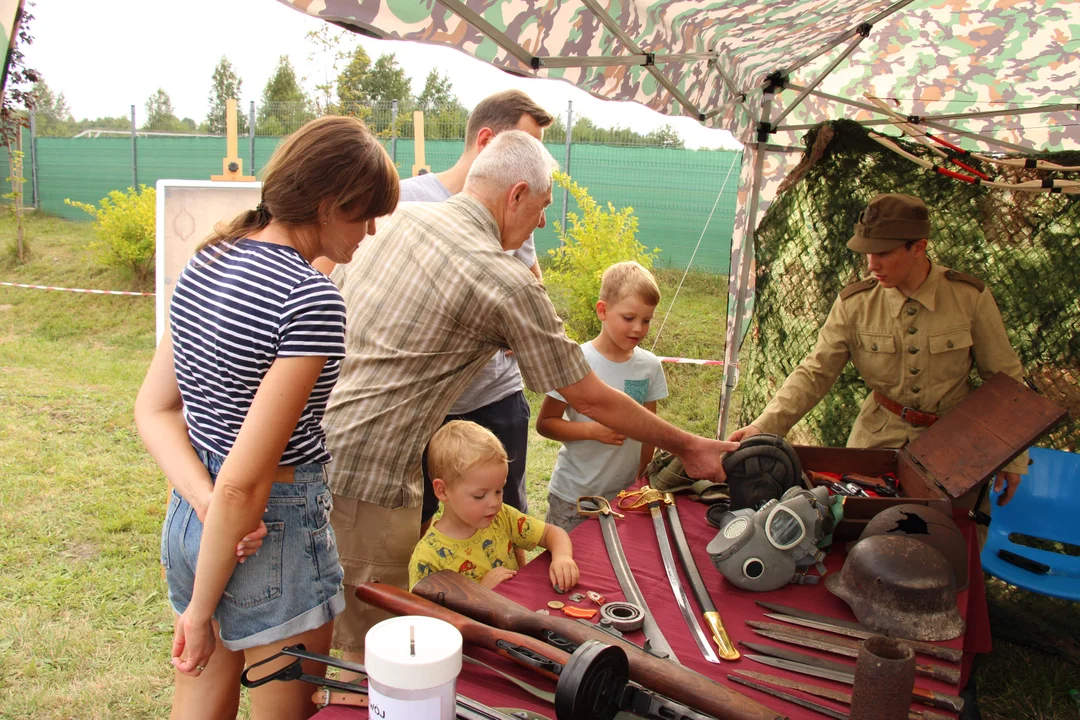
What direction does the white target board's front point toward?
toward the camera

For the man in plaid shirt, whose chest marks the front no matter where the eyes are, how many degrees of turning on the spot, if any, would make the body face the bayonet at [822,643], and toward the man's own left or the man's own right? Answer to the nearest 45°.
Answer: approximately 90° to the man's own right

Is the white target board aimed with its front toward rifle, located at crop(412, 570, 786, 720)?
yes

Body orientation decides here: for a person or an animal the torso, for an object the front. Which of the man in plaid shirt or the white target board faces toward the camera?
the white target board

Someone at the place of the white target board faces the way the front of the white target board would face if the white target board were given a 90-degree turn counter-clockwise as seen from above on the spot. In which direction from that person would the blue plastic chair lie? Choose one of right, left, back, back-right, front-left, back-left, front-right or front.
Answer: front-right

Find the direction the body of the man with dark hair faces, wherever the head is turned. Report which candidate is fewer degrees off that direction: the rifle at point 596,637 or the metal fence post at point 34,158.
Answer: the rifle

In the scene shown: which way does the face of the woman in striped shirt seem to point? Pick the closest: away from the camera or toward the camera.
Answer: away from the camera

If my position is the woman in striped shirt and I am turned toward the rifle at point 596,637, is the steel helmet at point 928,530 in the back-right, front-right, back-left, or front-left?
front-left

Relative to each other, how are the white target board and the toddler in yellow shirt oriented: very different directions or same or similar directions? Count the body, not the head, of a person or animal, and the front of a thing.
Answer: same or similar directions

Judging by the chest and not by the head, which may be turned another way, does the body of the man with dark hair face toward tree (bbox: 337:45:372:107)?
no

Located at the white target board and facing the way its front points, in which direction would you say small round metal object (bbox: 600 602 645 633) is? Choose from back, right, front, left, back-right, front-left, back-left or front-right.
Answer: front

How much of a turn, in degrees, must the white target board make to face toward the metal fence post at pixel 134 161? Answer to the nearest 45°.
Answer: approximately 180°

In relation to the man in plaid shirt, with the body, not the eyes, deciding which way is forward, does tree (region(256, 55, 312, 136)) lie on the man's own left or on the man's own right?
on the man's own left

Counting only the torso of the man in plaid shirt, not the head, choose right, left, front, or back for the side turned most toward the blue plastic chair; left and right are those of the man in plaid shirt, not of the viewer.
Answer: front

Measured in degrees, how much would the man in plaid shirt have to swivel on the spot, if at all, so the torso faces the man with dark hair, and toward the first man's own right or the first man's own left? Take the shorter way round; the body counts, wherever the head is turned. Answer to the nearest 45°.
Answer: approximately 45° to the first man's own left

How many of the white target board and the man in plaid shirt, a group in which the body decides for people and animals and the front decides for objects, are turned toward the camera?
1

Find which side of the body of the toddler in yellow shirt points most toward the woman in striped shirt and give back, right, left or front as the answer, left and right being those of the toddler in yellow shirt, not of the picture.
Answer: right
